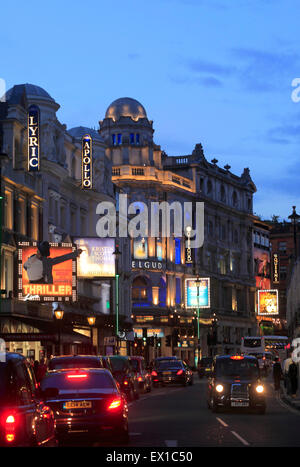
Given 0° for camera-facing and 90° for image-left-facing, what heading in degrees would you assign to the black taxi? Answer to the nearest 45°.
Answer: approximately 0°

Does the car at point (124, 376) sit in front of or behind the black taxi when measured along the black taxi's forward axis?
behind

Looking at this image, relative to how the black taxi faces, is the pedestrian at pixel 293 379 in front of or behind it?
behind

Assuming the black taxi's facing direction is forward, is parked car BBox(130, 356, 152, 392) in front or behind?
behind

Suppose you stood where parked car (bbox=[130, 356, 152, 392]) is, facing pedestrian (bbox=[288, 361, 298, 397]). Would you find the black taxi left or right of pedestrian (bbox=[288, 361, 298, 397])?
right

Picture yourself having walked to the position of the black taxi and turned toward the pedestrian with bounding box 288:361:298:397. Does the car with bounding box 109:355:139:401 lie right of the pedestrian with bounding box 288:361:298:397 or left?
left
